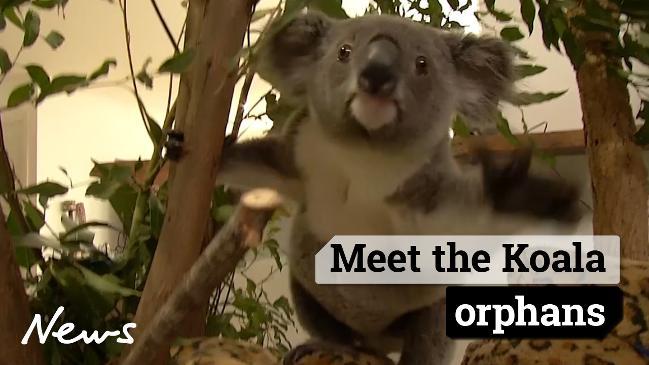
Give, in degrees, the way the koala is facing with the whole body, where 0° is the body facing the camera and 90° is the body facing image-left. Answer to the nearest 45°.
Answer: approximately 0°
